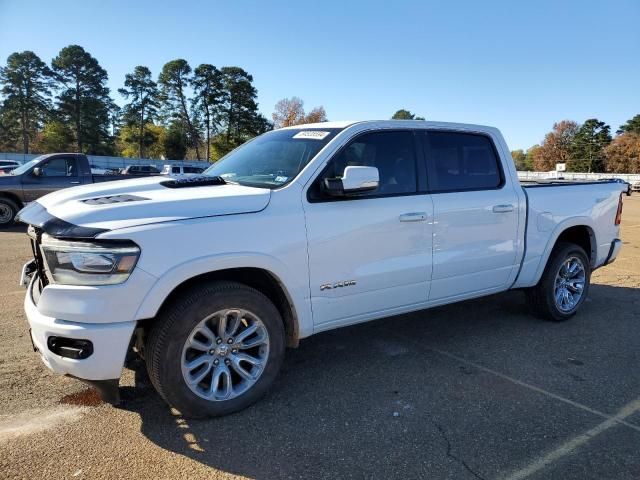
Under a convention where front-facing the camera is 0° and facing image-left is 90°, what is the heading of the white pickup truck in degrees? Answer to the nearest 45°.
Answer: approximately 45°
